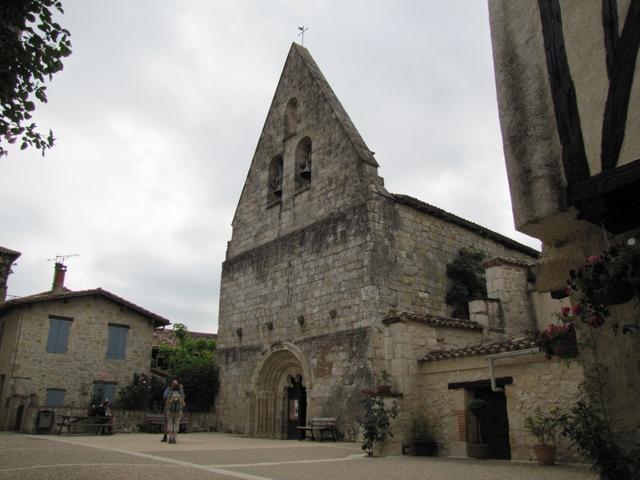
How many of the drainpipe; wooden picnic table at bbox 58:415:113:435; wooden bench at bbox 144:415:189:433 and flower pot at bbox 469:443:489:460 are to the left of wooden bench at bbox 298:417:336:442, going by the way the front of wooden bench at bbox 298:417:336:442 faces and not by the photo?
2

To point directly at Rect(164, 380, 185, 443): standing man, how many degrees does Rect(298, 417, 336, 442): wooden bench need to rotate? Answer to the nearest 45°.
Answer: approximately 45° to its right

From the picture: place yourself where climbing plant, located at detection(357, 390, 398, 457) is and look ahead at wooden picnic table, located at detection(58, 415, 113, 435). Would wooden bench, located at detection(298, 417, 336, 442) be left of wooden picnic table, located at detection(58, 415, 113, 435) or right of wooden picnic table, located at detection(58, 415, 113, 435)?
right

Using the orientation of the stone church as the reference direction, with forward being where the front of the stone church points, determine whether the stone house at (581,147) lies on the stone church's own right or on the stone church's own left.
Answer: on the stone church's own left

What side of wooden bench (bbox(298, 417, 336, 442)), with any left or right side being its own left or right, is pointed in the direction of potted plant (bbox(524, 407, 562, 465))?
left

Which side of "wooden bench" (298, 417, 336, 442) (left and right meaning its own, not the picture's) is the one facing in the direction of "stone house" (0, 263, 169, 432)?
right

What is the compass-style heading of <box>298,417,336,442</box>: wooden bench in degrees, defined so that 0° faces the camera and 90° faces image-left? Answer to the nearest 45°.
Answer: approximately 45°

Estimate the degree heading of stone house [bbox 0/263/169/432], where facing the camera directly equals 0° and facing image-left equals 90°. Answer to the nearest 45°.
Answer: approximately 0°
